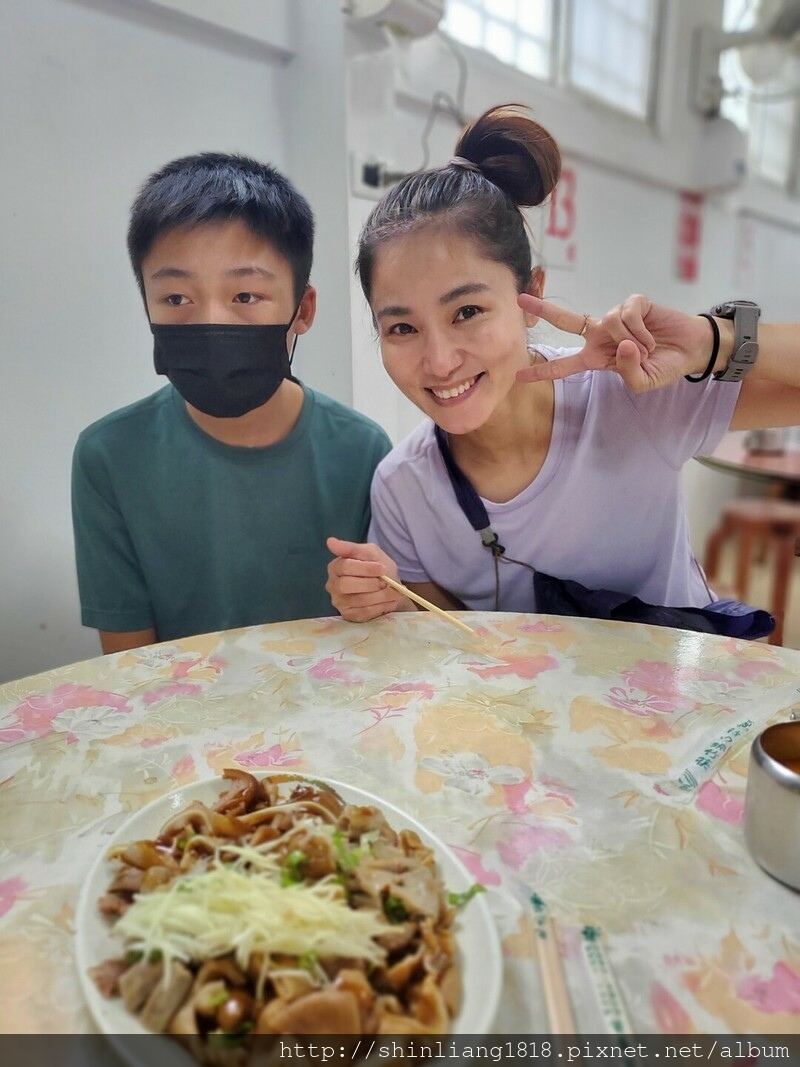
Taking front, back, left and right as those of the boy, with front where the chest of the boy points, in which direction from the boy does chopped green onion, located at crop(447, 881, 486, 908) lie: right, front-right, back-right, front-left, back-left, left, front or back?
front

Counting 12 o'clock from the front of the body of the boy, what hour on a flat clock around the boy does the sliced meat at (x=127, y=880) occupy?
The sliced meat is roughly at 12 o'clock from the boy.

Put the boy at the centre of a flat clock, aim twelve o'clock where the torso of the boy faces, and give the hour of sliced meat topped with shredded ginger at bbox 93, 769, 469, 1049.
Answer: The sliced meat topped with shredded ginger is roughly at 12 o'clock from the boy.

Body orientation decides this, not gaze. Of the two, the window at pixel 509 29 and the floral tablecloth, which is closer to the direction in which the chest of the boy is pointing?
the floral tablecloth

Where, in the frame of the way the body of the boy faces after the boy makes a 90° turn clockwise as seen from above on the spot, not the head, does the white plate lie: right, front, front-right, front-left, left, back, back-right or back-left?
left

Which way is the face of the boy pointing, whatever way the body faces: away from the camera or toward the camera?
toward the camera

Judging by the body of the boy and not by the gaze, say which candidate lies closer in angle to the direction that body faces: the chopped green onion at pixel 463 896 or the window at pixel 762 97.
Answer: the chopped green onion

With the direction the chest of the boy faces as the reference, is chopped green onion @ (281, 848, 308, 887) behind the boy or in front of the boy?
in front

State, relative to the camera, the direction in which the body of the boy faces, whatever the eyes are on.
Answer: toward the camera

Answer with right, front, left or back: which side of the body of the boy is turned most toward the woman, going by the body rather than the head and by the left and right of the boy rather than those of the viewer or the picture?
left

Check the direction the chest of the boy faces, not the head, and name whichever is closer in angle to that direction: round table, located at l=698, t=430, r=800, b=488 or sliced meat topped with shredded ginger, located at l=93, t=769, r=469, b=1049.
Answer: the sliced meat topped with shredded ginger

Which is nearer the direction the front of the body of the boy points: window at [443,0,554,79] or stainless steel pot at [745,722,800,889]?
the stainless steel pot

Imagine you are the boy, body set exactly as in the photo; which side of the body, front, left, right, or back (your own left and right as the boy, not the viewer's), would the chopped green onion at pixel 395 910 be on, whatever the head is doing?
front

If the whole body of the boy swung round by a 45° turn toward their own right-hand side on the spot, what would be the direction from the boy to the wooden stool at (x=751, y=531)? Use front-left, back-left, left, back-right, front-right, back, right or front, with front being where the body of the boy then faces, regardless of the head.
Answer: back

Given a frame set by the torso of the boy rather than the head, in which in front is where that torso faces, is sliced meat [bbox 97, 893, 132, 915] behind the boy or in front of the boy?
in front

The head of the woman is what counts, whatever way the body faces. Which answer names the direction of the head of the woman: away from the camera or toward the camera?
toward the camera

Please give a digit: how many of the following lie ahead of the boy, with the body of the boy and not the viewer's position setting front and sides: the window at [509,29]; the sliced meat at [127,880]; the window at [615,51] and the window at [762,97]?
1

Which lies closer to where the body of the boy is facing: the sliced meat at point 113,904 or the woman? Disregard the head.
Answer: the sliced meat

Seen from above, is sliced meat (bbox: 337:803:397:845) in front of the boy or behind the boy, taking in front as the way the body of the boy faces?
in front

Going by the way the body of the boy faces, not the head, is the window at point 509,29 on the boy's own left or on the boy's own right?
on the boy's own left
